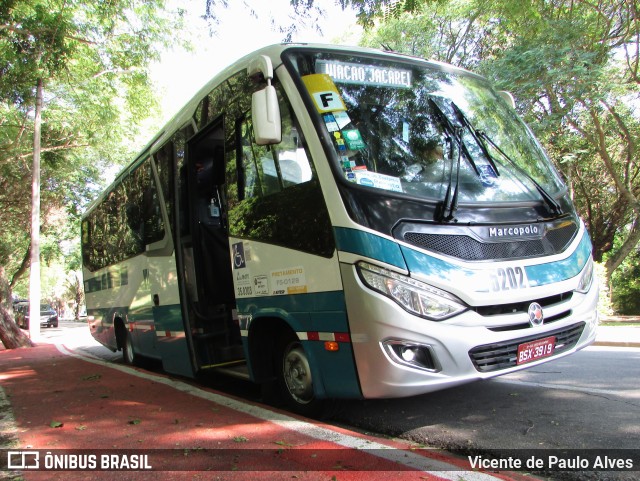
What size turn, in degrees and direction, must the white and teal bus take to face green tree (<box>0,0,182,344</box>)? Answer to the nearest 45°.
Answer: approximately 180°

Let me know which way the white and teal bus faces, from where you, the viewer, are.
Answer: facing the viewer and to the right of the viewer

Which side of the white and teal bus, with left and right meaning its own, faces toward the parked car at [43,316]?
back
